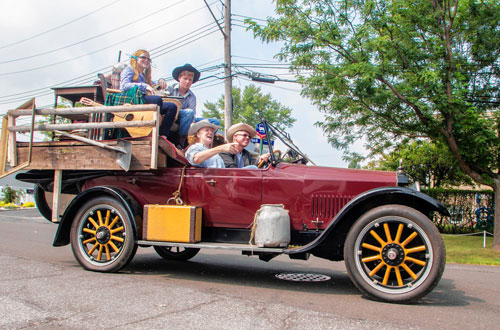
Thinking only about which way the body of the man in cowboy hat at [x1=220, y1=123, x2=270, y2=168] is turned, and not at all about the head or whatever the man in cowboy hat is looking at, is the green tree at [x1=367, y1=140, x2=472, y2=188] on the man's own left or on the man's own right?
on the man's own left

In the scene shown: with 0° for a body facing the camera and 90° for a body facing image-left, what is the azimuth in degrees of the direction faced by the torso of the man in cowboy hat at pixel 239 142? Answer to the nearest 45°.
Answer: approximately 315°

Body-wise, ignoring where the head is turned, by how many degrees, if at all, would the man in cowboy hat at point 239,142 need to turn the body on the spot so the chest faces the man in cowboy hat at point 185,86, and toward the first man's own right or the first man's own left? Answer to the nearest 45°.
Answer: approximately 180°
